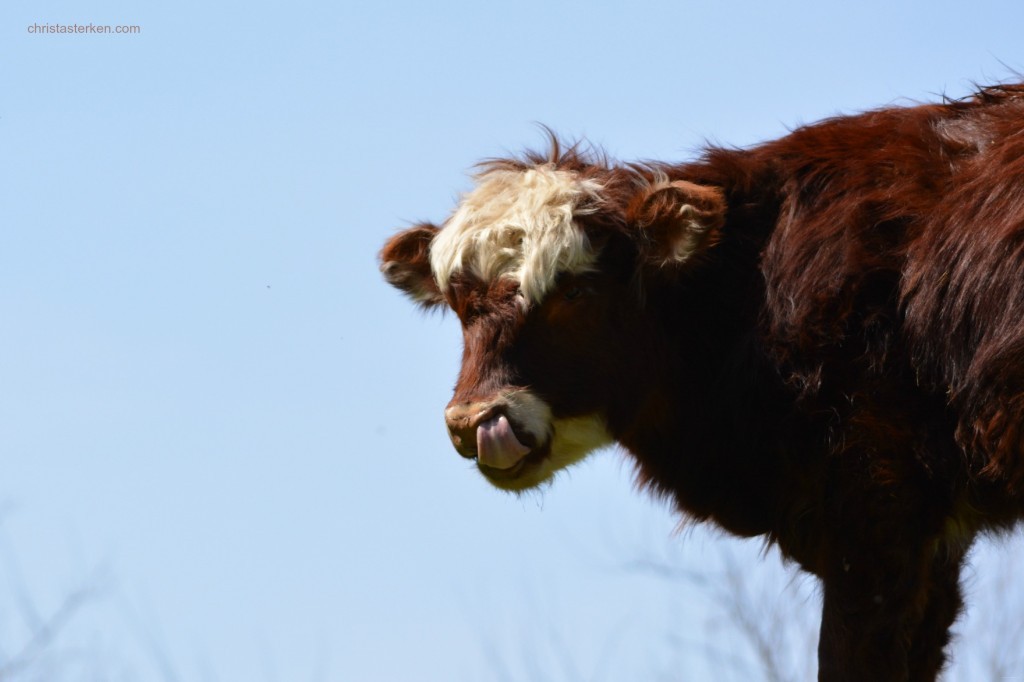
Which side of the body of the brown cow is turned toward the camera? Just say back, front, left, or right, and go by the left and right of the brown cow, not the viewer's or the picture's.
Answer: left
